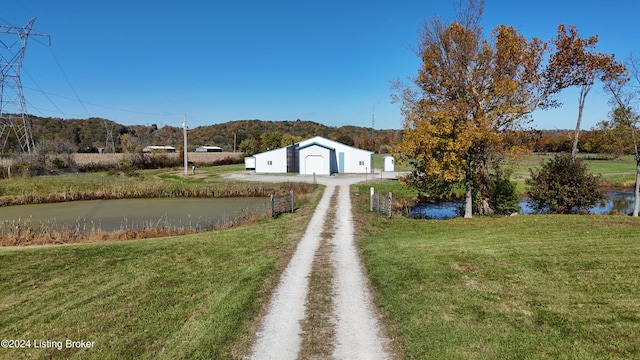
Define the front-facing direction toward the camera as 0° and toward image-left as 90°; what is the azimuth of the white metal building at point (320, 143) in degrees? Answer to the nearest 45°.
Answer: approximately 0°

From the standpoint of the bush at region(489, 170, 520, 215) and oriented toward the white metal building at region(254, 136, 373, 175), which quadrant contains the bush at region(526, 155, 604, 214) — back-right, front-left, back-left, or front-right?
back-right

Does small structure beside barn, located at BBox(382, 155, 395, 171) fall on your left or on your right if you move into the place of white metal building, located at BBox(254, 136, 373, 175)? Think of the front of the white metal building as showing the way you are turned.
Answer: on your left

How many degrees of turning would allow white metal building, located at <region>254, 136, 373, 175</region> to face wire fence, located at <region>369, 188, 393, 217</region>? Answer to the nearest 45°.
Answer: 0° — it already faces it

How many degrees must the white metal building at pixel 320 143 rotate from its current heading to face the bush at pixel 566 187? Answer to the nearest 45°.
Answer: approximately 45° to its left
